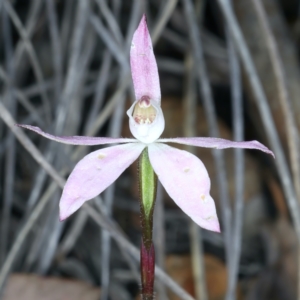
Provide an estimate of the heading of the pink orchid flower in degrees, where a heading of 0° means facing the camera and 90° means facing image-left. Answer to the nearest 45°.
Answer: approximately 0°
